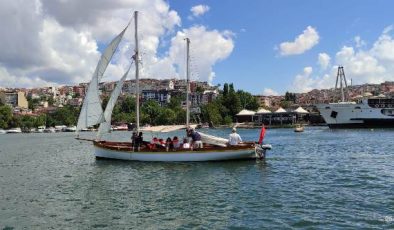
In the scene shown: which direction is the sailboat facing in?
to the viewer's left
